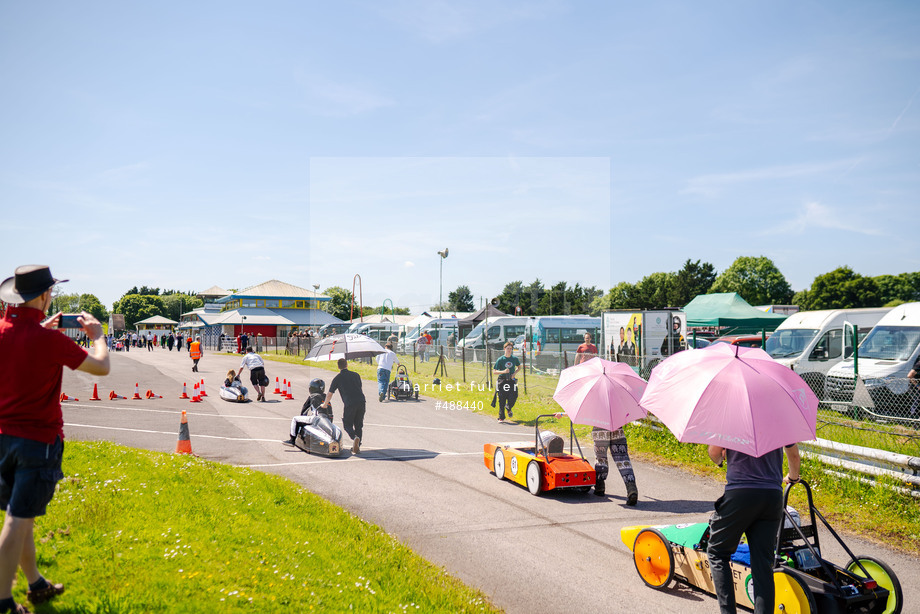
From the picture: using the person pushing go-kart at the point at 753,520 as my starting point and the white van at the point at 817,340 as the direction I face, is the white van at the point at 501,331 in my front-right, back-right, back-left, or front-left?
front-left

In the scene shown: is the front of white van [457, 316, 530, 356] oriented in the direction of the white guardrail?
no

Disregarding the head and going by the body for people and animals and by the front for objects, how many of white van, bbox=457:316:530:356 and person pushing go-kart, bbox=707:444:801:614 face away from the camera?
1

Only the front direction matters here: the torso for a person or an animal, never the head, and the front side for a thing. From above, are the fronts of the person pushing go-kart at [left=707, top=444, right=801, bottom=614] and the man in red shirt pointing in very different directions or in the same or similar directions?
same or similar directions

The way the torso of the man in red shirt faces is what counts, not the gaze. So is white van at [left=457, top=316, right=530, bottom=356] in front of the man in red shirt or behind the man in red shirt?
in front

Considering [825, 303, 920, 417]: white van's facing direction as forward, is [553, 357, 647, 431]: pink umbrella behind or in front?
in front

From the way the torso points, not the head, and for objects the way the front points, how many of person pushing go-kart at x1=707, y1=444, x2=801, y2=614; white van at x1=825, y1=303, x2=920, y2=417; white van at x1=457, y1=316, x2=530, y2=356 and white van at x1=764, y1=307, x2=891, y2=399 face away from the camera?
1

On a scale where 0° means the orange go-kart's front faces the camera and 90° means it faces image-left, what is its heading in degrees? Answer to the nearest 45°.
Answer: approximately 135°

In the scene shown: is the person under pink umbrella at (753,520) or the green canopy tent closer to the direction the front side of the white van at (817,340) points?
the person under pink umbrella

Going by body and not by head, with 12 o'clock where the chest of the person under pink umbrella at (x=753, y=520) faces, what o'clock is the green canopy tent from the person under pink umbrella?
The green canopy tent is roughly at 12 o'clock from the person under pink umbrella.

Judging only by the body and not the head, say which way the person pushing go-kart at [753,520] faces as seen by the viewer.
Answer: away from the camera

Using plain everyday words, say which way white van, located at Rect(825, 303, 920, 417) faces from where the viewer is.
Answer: facing the viewer and to the left of the viewer

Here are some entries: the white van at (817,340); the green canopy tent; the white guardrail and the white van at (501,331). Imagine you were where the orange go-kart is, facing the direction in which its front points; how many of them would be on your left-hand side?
0

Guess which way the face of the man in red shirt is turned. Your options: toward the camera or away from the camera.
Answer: away from the camera

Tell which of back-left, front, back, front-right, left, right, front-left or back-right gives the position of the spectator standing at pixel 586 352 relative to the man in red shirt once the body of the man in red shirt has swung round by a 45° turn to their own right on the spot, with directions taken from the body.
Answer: front-left
